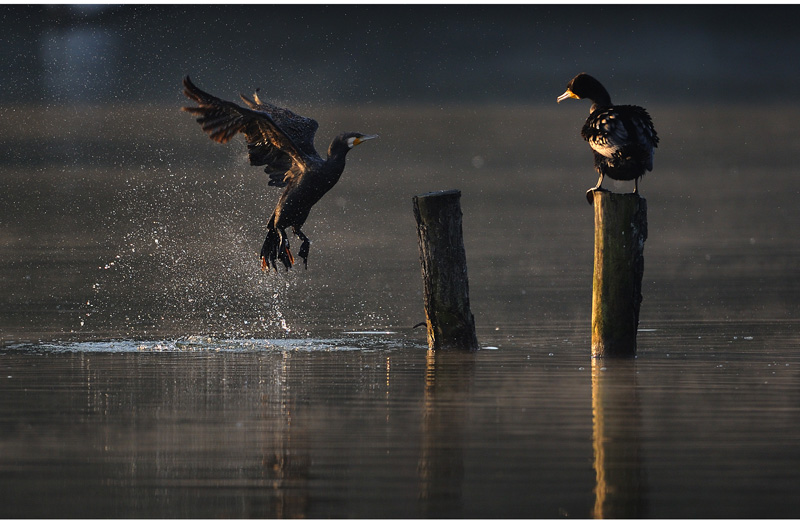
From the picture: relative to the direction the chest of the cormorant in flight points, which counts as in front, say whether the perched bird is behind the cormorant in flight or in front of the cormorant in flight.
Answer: in front

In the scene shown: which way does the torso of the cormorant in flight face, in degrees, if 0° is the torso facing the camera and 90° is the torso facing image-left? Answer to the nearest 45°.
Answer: approximately 270°
